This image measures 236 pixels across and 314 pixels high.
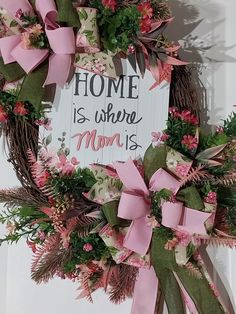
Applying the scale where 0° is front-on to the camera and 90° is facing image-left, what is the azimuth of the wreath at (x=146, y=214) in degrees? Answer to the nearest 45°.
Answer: approximately 0°
